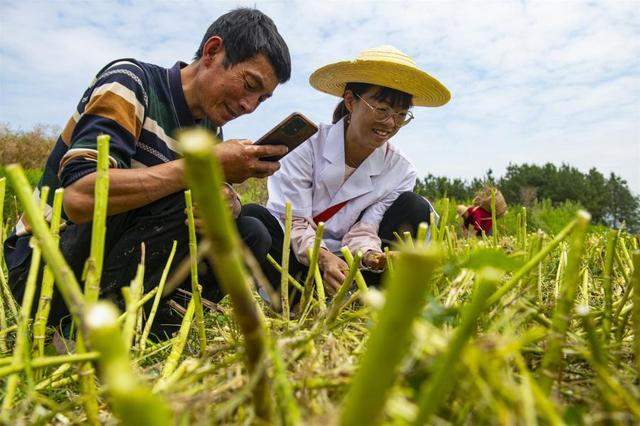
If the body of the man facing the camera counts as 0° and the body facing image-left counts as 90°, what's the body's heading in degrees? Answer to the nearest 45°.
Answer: approximately 315°

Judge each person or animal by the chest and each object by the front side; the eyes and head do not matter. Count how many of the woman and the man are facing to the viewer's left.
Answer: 0

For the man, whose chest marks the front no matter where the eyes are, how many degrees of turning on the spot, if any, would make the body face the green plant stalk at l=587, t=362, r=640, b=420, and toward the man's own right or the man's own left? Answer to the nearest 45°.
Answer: approximately 45° to the man's own right

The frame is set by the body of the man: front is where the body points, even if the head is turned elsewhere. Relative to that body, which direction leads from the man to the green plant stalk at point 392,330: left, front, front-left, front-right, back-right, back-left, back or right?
front-right

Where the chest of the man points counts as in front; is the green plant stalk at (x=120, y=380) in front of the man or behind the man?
in front

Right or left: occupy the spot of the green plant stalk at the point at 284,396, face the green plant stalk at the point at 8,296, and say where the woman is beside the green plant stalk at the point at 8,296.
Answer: right

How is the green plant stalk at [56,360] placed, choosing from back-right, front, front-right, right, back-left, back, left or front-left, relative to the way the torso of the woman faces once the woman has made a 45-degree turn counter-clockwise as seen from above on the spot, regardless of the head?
right

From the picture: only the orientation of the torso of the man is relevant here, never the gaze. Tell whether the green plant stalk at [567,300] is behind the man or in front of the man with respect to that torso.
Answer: in front

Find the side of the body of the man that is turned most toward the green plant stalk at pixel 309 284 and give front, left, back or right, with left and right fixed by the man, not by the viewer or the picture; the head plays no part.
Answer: front
